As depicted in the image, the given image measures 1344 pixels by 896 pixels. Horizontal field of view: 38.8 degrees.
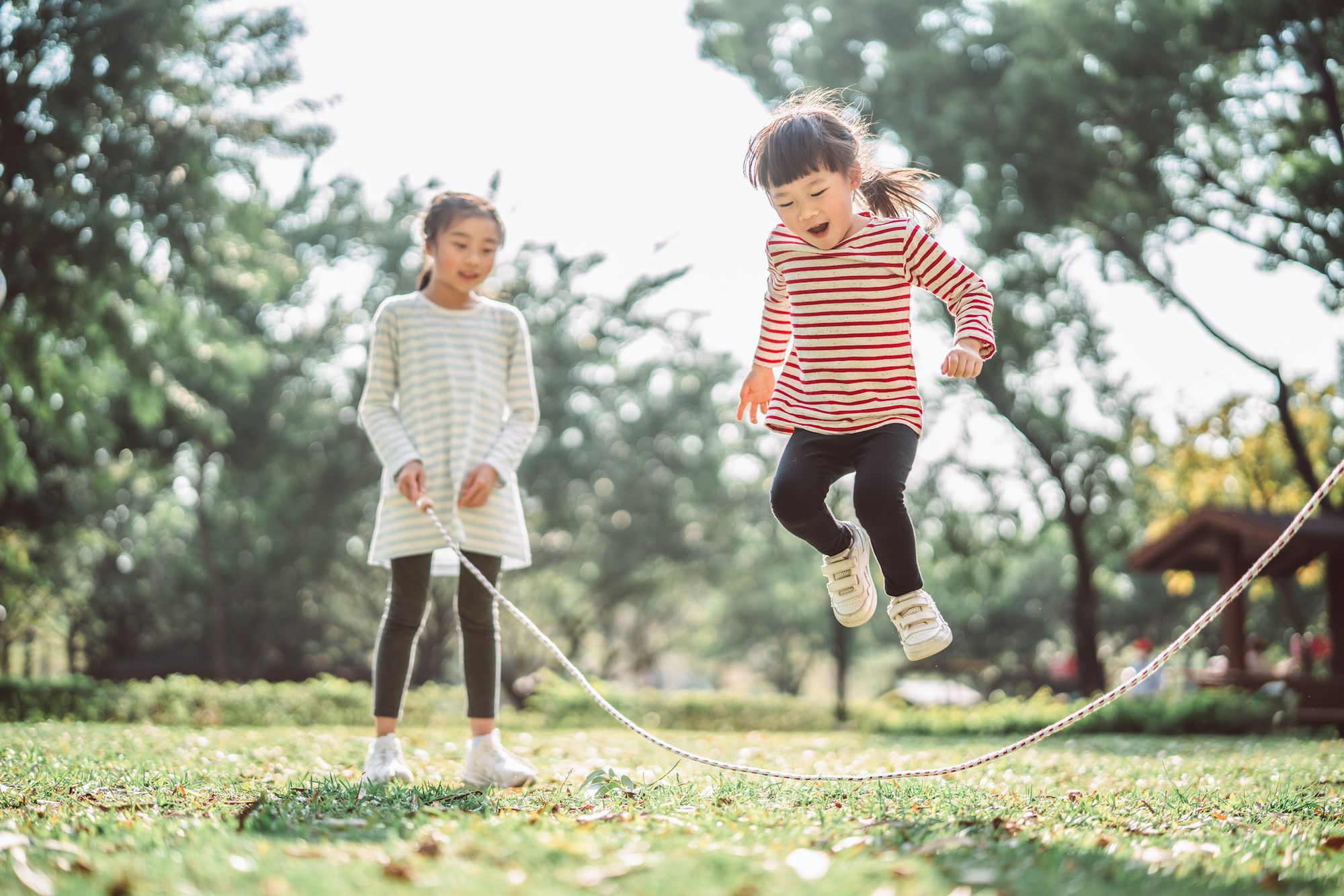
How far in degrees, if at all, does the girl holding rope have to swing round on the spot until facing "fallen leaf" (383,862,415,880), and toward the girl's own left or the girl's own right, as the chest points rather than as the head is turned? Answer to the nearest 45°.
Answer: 0° — they already face it

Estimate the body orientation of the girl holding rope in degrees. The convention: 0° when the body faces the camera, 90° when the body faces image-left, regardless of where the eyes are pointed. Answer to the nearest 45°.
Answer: approximately 0°

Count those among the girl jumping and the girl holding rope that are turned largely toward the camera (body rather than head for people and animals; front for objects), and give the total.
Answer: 2

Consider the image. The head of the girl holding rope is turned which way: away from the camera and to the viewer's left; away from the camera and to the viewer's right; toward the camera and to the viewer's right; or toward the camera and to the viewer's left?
toward the camera and to the viewer's right

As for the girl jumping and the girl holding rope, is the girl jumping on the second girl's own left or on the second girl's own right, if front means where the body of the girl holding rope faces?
on the second girl's own left

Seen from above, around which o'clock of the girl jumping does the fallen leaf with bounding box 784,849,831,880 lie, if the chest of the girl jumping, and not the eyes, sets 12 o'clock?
The fallen leaf is roughly at 12 o'clock from the girl jumping.

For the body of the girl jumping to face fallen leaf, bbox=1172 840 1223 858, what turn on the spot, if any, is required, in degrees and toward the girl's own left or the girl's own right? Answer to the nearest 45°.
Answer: approximately 45° to the girl's own left

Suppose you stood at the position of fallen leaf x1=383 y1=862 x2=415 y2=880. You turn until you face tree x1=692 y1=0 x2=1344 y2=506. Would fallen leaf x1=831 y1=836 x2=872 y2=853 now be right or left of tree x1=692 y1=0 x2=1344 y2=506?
right

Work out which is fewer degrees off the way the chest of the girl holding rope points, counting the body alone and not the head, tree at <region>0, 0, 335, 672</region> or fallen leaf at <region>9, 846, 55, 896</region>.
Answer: the fallen leaf
